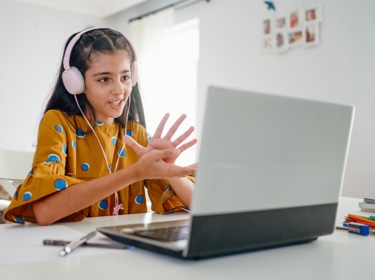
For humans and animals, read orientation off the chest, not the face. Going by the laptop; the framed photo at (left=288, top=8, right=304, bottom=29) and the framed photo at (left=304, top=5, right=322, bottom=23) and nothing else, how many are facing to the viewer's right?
0

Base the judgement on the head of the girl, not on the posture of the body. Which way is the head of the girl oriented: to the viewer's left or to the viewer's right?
to the viewer's right

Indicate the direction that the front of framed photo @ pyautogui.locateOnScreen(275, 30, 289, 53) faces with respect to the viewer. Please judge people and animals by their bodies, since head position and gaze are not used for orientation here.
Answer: facing the viewer and to the left of the viewer

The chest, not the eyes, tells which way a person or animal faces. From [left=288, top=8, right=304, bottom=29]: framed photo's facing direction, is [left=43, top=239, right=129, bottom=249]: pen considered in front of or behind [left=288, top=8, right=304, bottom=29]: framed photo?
in front

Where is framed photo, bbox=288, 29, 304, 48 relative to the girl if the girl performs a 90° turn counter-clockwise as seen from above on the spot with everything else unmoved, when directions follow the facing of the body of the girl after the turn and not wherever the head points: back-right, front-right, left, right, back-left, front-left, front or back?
front

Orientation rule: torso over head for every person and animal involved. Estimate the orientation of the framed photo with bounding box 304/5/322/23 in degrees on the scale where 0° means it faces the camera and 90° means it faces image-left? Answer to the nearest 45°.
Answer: approximately 45°

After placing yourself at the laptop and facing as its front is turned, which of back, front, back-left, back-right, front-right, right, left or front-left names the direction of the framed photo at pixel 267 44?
front-right

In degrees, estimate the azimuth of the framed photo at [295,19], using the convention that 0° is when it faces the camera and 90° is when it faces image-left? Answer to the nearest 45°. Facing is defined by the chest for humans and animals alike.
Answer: approximately 45°

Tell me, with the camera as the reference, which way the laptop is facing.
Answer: facing away from the viewer and to the left of the viewer

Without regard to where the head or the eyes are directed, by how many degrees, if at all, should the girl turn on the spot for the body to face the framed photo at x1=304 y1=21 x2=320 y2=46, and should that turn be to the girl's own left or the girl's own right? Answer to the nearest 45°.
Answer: approximately 90° to the girl's own left
